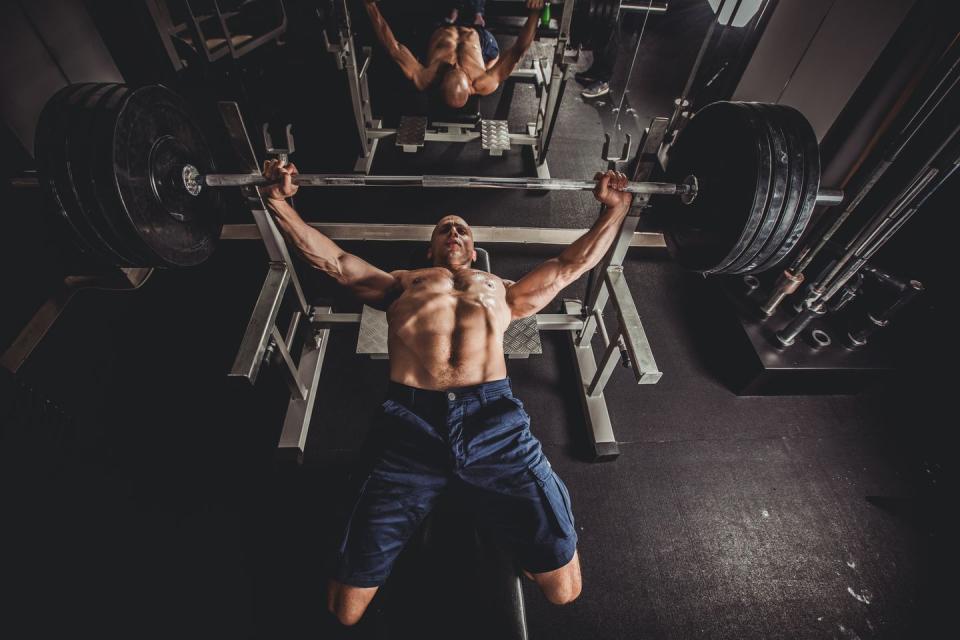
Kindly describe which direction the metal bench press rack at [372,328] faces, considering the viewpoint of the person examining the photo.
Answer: facing the viewer
